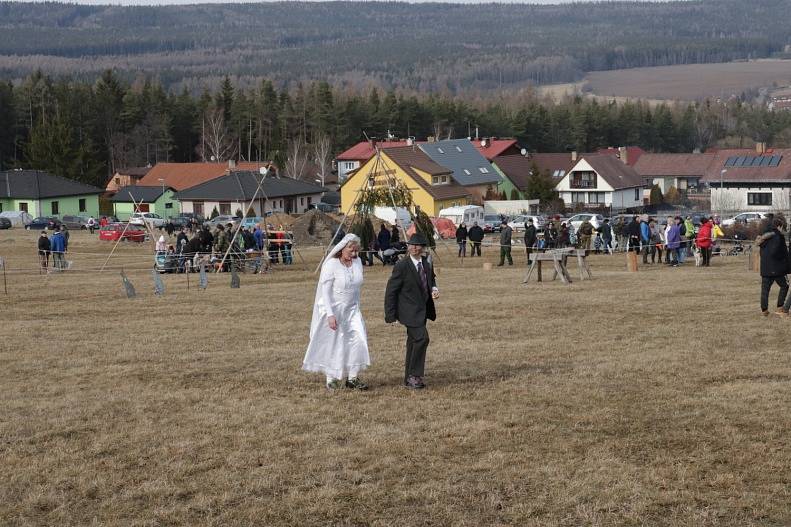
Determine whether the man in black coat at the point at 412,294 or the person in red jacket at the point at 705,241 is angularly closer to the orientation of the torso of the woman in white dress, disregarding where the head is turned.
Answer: the man in black coat

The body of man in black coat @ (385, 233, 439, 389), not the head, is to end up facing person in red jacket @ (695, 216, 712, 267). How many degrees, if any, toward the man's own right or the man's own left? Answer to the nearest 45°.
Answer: approximately 90° to the man's own left

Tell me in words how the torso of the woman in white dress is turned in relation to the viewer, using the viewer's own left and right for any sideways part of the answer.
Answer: facing the viewer and to the right of the viewer

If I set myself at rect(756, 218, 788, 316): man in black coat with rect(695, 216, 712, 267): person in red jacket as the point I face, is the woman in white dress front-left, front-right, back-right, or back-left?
back-left

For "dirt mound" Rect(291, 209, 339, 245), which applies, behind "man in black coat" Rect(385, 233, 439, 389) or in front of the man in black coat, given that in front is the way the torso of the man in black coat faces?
behind

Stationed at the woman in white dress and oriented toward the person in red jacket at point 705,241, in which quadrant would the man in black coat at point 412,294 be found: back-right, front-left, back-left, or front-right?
front-right

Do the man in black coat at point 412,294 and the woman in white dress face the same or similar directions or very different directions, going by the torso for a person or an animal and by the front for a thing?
same or similar directions

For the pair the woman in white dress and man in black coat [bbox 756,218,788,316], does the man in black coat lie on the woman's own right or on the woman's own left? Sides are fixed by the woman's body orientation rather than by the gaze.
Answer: on the woman's own left

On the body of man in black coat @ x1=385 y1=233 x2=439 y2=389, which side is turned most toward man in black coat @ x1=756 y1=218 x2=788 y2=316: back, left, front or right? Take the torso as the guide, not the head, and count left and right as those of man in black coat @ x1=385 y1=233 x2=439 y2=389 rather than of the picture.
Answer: left

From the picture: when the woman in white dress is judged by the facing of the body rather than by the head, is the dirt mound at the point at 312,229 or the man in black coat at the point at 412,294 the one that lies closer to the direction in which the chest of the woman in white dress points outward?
the man in black coat

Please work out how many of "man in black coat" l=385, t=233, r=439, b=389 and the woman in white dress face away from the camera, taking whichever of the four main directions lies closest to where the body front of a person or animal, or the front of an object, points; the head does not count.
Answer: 0

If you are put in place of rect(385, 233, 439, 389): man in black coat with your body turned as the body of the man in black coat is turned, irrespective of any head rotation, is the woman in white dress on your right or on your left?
on your right

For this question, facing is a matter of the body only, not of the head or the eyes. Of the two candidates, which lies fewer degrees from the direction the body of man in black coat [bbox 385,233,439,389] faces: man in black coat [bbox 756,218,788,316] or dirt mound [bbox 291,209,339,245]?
the man in black coat
